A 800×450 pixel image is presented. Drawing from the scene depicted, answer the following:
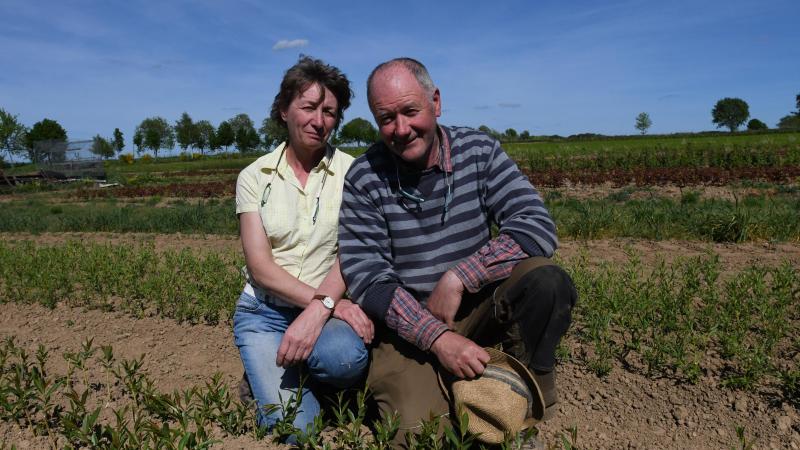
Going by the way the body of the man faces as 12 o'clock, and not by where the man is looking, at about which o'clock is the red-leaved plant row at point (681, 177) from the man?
The red-leaved plant row is roughly at 7 o'clock from the man.

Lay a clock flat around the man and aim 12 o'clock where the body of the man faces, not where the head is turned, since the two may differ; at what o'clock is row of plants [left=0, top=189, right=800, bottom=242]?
The row of plants is roughly at 7 o'clock from the man.

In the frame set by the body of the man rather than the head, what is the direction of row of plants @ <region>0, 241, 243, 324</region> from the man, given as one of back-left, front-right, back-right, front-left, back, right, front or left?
back-right

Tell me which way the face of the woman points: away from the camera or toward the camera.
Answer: toward the camera

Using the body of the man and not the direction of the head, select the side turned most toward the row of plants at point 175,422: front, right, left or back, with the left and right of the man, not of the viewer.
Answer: right

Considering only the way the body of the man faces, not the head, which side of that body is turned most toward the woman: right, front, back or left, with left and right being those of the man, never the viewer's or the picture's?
right

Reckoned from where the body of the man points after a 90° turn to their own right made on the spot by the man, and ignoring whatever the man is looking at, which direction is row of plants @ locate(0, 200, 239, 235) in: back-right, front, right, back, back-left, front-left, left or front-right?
front-right

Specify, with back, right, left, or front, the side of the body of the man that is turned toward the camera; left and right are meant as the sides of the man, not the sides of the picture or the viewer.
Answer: front

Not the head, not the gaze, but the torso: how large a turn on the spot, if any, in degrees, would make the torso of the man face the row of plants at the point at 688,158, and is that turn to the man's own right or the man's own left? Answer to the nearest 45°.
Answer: approximately 135° to the man's own left

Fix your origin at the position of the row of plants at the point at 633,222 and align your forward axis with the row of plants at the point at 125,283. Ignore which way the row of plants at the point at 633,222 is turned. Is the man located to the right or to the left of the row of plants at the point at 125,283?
left
